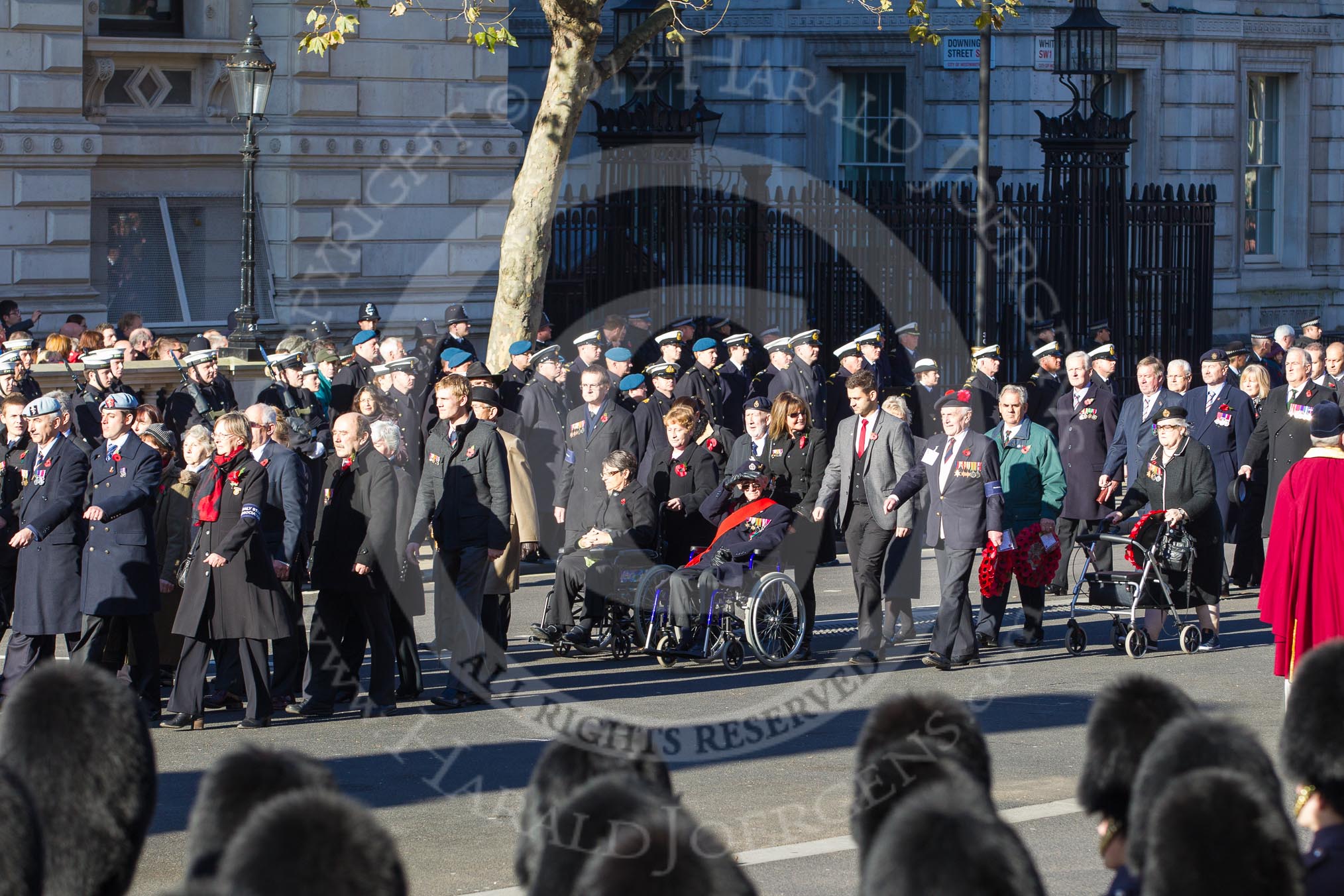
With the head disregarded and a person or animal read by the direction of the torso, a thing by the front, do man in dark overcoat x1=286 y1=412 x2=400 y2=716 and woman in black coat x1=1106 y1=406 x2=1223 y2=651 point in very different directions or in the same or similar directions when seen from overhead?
same or similar directions

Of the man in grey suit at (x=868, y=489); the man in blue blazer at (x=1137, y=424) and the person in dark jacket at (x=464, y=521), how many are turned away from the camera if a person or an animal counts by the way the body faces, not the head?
0

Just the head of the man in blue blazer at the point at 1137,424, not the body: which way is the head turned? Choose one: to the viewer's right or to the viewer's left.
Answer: to the viewer's left

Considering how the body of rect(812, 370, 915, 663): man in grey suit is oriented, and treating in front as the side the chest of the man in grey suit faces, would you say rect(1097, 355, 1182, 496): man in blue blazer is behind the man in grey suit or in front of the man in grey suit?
behind

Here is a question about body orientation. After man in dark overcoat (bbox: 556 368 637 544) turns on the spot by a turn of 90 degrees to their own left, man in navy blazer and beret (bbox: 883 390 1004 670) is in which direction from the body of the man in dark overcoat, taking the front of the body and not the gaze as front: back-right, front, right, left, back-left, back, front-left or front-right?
front

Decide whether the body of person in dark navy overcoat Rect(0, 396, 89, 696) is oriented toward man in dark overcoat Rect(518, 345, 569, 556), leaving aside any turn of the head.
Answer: no

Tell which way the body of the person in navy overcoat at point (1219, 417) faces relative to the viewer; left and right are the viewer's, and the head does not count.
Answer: facing the viewer and to the left of the viewer

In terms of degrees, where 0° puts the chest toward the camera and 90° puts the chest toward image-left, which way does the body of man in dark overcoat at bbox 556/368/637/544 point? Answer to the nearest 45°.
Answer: approximately 45°

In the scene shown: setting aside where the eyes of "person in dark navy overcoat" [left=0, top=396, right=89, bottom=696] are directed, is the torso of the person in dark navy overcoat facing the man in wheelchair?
no

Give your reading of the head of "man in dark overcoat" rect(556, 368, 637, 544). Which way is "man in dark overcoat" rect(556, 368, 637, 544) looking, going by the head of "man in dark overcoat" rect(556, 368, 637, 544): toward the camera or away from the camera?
toward the camera

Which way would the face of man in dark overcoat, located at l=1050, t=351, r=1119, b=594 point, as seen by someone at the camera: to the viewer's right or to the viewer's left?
to the viewer's left
